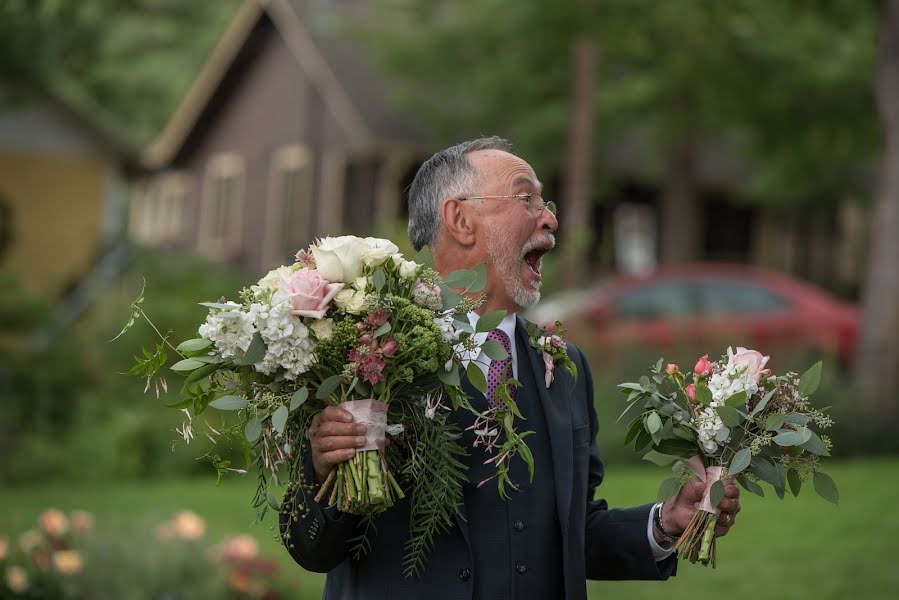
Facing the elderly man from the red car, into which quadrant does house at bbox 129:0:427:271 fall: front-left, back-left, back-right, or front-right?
back-right

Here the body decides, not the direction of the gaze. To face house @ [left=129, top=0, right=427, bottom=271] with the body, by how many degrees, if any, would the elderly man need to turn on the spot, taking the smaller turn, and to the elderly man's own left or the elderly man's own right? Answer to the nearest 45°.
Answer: approximately 135° to the elderly man's own left

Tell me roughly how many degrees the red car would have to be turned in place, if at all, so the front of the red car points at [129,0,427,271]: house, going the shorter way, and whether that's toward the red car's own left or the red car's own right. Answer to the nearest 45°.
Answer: approximately 45° to the red car's own right

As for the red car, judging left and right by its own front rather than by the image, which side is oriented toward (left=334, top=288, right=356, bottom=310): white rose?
left

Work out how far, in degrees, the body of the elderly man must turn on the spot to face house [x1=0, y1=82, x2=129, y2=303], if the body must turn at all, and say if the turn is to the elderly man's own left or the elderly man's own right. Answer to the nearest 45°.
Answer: approximately 180°

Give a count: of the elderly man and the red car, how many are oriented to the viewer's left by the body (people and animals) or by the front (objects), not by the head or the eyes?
1

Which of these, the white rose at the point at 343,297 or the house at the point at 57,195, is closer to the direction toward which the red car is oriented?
the house

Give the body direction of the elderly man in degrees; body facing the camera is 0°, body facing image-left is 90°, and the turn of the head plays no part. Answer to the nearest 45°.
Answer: approximately 315°

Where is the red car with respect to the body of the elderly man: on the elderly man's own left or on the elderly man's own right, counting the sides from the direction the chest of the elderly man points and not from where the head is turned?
on the elderly man's own left

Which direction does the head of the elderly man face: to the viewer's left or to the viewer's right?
to the viewer's right

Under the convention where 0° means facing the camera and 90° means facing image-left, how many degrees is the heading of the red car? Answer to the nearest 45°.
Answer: approximately 90°

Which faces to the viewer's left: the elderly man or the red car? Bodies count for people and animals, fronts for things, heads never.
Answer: the red car

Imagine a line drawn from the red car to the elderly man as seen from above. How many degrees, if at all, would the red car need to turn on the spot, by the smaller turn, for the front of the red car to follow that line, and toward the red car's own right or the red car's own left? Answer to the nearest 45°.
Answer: approximately 90° to the red car's own left
